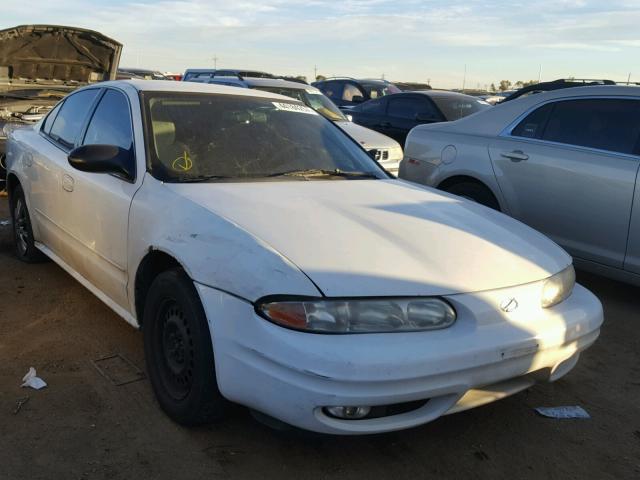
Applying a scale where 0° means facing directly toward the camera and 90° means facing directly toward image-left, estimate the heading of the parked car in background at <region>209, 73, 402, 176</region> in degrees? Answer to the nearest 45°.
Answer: approximately 315°

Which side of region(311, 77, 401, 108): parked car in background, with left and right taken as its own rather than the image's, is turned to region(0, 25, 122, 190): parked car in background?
right

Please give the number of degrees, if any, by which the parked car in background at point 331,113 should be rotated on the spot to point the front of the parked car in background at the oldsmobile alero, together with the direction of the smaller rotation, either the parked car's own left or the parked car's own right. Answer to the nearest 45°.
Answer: approximately 45° to the parked car's own right

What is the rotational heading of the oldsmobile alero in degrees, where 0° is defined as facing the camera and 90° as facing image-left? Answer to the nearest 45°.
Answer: approximately 315°
